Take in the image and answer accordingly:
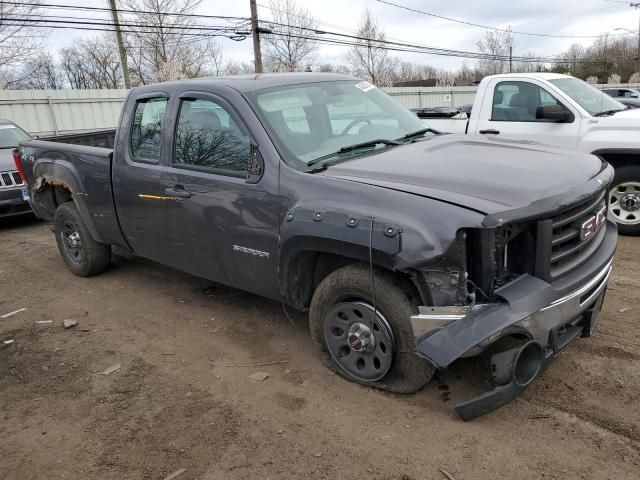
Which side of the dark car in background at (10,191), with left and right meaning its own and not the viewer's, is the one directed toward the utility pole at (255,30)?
left

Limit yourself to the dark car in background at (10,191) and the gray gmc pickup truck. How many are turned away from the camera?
0

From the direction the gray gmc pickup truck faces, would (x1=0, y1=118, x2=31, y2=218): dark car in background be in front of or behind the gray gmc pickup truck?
behind

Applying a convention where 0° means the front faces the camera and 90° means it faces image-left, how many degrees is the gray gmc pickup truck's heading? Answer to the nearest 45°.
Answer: approximately 315°

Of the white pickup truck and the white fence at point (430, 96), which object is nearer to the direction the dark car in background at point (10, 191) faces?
the white pickup truck

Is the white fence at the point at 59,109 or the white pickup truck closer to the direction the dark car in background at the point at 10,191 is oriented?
the white pickup truck

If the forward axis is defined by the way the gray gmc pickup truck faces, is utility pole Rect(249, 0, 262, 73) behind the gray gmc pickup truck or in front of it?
behind

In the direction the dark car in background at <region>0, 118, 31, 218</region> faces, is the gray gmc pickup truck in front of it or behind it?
in front

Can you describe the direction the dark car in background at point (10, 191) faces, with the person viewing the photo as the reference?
facing the viewer and to the right of the viewer

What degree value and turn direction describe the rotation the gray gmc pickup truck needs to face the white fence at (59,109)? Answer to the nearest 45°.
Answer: approximately 180°

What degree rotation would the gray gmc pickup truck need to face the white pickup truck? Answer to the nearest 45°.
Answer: approximately 90° to its left
